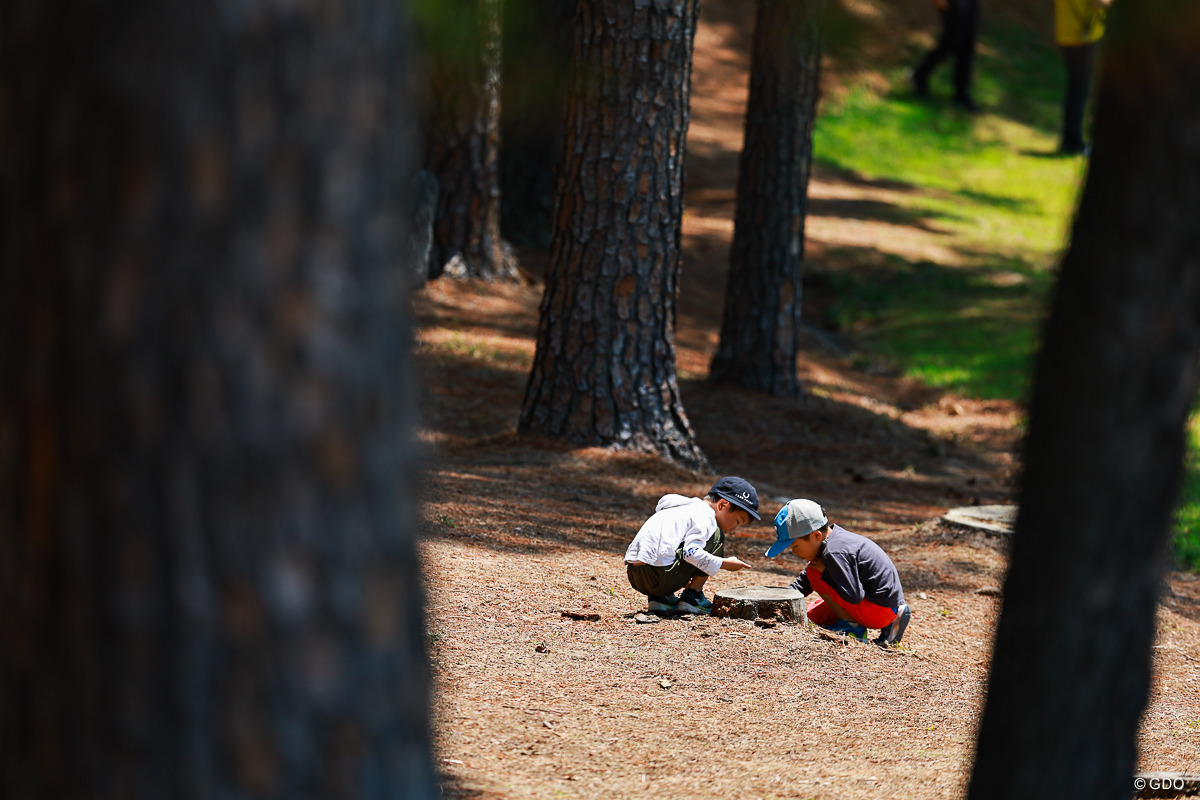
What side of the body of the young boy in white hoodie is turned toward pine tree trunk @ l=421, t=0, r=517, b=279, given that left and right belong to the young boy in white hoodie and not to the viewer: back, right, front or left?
left

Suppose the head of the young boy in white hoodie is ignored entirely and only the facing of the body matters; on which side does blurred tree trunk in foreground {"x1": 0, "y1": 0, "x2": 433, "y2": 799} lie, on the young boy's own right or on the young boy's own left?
on the young boy's own right

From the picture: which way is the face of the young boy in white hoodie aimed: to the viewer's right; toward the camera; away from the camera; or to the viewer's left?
to the viewer's right

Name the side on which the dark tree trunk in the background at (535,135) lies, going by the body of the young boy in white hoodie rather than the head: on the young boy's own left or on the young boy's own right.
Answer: on the young boy's own left

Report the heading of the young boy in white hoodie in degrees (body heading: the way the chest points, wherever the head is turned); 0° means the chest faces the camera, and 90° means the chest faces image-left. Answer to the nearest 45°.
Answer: approximately 270°

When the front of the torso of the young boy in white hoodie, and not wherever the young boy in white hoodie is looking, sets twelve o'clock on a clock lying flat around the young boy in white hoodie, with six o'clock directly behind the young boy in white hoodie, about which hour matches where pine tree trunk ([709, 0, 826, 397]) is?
The pine tree trunk is roughly at 9 o'clock from the young boy in white hoodie.

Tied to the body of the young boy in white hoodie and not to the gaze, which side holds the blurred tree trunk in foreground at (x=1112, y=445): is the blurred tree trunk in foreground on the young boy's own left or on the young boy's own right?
on the young boy's own right
